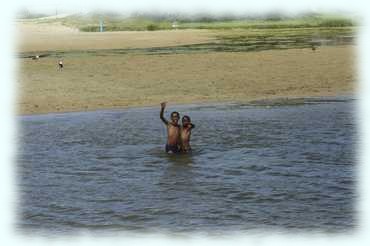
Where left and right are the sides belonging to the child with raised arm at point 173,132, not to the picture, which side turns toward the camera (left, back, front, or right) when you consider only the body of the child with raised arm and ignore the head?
front
